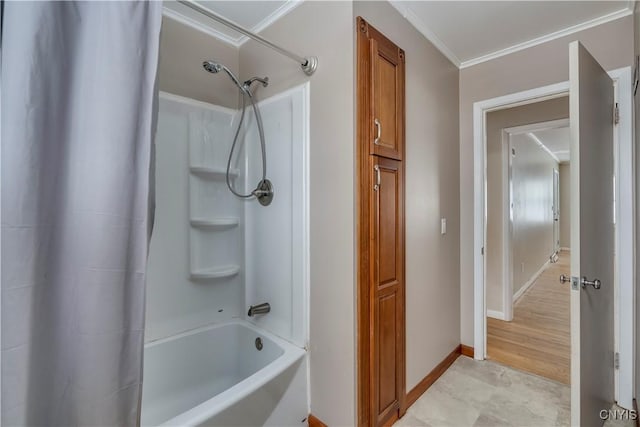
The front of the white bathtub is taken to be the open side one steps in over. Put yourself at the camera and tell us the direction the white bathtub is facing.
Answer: facing the viewer and to the right of the viewer

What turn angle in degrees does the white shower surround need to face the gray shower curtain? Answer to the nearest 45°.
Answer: approximately 45° to its right

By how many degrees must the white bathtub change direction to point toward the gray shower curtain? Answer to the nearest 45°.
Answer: approximately 45° to its right

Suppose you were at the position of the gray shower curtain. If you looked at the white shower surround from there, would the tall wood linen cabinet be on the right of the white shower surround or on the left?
right

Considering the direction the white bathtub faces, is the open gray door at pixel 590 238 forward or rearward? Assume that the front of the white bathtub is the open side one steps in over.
forward

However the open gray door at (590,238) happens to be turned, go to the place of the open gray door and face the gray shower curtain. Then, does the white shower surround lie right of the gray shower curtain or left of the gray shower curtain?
right
